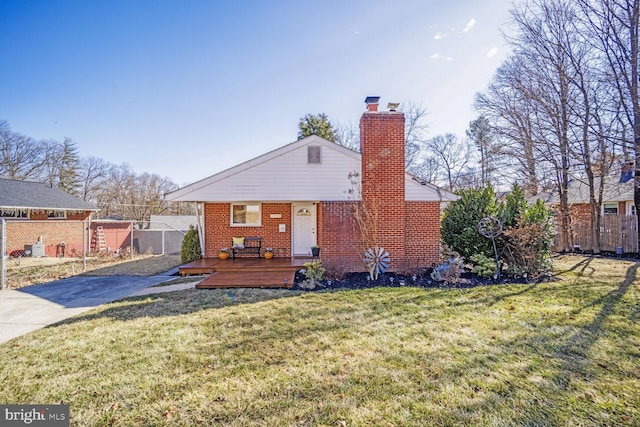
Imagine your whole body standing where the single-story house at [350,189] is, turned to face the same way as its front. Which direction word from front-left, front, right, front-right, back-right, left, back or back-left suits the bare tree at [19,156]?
back-right

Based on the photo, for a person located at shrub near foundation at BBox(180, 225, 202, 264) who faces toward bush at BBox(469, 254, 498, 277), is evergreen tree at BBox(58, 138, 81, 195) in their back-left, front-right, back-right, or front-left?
back-left

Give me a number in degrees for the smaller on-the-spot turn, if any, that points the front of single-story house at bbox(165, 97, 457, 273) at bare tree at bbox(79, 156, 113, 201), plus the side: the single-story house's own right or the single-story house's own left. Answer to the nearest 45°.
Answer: approximately 135° to the single-story house's own right

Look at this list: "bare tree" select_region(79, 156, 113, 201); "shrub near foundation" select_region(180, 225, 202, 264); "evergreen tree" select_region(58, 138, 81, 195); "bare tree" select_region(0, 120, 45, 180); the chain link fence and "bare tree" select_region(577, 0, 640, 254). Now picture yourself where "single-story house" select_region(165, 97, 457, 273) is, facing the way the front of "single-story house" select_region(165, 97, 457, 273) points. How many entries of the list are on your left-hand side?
1

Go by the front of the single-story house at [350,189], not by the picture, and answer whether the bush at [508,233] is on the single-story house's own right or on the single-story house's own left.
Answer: on the single-story house's own left

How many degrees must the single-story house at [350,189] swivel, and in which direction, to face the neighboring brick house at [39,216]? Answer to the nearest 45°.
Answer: approximately 135° to its right

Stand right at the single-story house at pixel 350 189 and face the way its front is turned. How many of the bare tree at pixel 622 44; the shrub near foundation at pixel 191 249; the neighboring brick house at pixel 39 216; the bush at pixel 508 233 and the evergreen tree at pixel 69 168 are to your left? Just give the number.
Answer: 2

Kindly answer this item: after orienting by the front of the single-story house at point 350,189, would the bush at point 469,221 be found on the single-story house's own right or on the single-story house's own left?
on the single-story house's own left

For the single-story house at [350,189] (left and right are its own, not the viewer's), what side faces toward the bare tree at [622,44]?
left

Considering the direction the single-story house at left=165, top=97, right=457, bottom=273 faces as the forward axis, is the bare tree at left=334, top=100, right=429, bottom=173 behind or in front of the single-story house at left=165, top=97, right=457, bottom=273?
behind

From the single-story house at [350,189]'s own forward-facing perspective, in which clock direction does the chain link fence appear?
The chain link fence is roughly at 4 o'clock from the single-story house.

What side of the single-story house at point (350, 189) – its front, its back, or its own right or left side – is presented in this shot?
front
